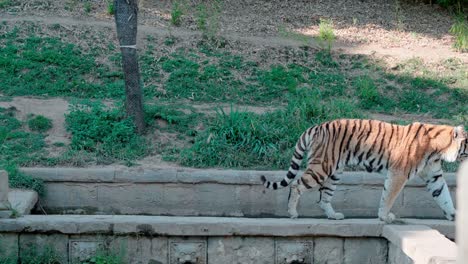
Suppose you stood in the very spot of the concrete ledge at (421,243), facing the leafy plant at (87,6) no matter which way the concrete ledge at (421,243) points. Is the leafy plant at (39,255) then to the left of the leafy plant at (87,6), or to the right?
left

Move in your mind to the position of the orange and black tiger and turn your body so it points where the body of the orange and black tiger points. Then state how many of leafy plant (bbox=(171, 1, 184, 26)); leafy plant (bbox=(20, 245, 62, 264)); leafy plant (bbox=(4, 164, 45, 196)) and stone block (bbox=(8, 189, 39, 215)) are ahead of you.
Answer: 0

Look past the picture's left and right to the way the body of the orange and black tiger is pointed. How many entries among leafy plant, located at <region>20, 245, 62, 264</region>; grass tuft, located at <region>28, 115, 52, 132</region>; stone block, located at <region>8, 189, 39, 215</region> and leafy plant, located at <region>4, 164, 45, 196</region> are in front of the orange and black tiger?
0

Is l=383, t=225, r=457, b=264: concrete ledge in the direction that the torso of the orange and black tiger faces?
no

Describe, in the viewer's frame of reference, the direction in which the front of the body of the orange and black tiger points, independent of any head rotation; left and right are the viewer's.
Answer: facing to the right of the viewer

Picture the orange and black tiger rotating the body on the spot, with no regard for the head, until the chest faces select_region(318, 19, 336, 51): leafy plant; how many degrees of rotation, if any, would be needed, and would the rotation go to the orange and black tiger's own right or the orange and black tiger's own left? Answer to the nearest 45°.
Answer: approximately 90° to the orange and black tiger's own left

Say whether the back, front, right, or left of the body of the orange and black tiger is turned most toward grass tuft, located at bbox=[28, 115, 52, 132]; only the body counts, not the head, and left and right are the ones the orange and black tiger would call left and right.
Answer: back

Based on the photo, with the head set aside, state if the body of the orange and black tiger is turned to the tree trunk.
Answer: no

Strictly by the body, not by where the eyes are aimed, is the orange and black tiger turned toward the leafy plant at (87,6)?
no

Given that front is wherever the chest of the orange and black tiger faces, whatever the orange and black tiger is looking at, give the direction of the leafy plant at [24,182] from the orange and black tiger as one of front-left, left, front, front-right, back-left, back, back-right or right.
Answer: back

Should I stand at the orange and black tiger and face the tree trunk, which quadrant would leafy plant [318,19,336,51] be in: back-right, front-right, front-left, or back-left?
front-right

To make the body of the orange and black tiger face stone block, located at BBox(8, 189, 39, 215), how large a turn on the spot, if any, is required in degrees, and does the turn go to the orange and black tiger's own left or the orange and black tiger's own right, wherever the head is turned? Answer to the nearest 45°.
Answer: approximately 180°

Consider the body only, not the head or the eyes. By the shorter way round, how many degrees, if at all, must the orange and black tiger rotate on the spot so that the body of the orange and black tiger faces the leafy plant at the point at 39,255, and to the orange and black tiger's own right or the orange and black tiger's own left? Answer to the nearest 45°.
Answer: approximately 135° to the orange and black tiger's own right

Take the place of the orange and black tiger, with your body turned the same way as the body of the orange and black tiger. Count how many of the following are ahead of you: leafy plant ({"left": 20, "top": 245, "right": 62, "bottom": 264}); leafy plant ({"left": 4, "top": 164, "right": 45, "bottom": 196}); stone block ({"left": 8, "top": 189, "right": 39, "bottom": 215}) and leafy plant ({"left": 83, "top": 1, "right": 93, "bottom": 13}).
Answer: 0
